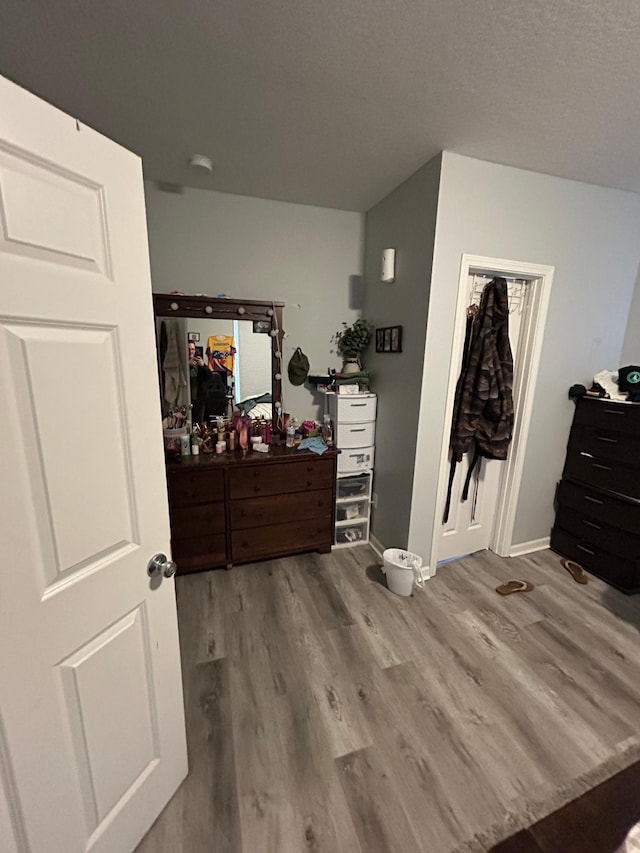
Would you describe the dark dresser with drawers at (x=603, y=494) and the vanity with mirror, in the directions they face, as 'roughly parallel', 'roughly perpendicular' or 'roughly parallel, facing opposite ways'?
roughly perpendicular

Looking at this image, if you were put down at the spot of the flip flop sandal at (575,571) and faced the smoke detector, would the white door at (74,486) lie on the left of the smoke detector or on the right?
left

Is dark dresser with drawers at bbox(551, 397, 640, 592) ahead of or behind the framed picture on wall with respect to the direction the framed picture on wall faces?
behind

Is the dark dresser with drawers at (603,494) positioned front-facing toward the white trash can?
yes

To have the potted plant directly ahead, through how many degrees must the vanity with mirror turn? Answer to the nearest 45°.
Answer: approximately 90° to its left

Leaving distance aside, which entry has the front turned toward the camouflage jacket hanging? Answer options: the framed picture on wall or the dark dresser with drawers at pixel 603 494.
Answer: the dark dresser with drawers

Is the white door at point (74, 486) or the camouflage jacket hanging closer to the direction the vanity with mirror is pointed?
the white door

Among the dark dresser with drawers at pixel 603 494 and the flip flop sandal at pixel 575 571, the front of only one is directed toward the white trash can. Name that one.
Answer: the dark dresser with drawers
